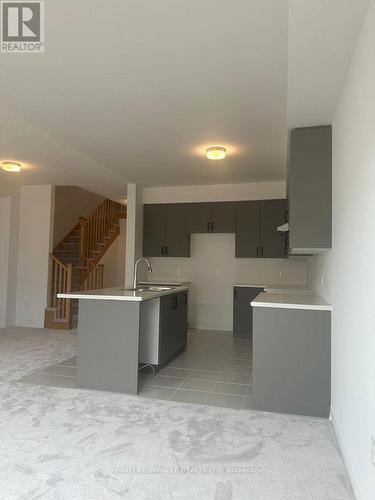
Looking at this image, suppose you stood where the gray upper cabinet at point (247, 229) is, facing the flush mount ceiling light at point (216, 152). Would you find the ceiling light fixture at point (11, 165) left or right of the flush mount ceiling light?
right

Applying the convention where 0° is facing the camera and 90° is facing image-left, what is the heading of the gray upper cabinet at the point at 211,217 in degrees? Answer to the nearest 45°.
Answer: approximately 0°

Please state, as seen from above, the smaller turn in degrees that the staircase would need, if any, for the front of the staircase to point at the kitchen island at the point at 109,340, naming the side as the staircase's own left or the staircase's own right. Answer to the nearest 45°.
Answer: approximately 45° to the staircase's own left

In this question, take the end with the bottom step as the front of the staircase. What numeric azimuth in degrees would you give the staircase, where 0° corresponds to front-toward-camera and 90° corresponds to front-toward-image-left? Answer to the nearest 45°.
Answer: approximately 45°

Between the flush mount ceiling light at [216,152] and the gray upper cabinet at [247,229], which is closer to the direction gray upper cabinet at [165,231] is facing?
the flush mount ceiling light

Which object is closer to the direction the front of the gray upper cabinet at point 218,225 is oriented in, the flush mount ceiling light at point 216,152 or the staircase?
the flush mount ceiling light

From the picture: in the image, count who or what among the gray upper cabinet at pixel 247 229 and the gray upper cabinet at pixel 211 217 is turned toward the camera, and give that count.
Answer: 2

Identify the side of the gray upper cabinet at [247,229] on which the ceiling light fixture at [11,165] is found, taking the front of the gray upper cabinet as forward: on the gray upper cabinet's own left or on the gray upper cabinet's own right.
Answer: on the gray upper cabinet's own right
